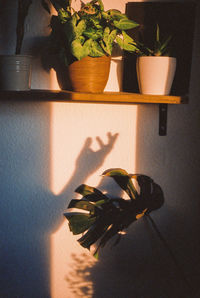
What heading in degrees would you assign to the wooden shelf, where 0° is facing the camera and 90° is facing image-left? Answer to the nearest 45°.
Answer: approximately 0°
